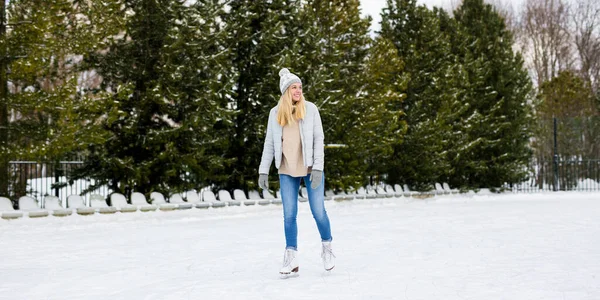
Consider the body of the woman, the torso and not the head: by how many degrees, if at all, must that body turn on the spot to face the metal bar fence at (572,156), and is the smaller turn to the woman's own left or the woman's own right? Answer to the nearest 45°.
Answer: approximately 135° to the woman's own left

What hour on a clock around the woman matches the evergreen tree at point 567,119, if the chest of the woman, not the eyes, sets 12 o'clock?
The evergreen tree is roughly at 7 o'clock from the woman.

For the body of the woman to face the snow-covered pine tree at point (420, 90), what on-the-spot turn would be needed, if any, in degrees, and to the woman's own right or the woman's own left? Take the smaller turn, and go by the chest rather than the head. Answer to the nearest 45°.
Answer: approximately 180°

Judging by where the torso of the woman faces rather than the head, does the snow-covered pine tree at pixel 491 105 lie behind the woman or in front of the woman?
behind

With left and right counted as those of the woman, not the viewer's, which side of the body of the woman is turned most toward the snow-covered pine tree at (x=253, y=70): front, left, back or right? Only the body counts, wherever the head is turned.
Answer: back

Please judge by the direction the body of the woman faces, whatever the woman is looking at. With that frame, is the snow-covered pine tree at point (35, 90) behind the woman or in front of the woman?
behind

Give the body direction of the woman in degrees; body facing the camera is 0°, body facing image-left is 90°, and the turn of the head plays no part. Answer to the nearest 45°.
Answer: approximately 0°

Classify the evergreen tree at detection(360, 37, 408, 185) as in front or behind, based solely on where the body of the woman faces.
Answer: behind

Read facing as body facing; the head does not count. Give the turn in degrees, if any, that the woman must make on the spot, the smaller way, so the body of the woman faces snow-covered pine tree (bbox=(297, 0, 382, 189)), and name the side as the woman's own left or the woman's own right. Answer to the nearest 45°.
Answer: approximately 180°
